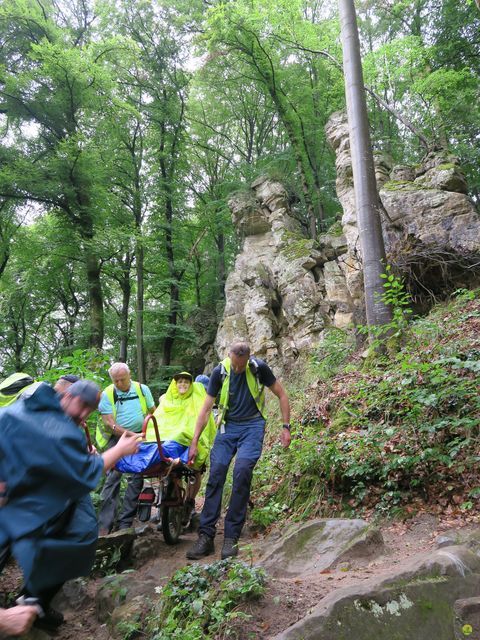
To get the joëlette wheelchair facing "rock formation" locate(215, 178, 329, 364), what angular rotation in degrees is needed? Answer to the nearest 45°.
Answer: approximately 180°

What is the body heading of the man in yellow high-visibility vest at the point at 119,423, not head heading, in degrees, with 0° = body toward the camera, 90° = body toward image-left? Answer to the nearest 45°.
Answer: approximately 0°

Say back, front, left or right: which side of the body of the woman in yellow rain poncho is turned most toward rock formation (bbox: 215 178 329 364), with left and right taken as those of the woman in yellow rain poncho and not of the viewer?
back

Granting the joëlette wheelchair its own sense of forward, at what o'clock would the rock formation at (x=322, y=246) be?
The rock formation is roughly at 7 o'clock from the joëlette wheelchair.

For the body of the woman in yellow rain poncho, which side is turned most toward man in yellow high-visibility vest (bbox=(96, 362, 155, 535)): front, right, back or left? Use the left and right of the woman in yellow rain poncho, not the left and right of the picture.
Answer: right

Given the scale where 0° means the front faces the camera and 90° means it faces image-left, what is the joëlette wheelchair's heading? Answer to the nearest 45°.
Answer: approximately 0°
